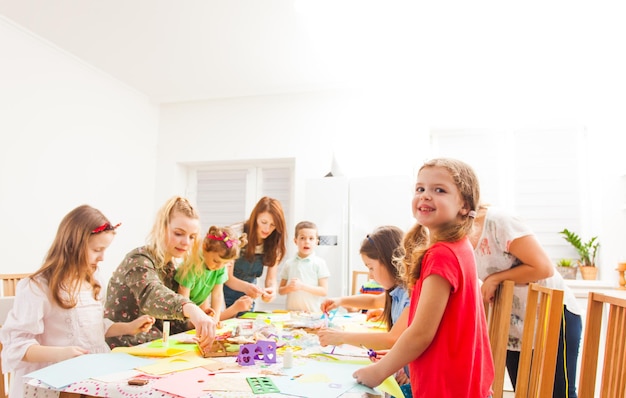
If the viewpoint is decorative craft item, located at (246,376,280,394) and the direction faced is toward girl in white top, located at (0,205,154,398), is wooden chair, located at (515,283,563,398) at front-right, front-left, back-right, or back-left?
back-right

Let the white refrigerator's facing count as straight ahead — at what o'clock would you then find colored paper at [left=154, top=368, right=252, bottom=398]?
The colored paper is roughly at 12 o'clock from the white refrigerator.

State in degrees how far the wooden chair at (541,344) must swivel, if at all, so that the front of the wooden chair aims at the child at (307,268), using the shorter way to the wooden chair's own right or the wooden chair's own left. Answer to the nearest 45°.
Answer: approximately 90° to the wooden chair's own right

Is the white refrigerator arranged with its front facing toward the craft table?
yes

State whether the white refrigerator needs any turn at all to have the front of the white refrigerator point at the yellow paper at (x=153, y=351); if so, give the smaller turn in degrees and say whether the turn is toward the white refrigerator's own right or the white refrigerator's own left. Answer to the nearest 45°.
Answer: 0° — it already faces it

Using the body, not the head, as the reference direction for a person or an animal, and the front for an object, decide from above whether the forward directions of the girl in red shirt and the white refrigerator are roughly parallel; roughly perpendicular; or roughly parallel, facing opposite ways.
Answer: roughly perpendicular

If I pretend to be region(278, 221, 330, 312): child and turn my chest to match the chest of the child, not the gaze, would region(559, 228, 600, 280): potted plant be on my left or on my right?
on my left

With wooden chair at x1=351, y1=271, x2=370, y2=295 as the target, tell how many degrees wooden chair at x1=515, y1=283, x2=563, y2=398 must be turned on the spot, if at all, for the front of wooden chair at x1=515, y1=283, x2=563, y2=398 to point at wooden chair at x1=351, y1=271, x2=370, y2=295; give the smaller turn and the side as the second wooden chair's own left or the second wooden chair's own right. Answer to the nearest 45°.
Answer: approximately 90° to the second wooden chair's own right

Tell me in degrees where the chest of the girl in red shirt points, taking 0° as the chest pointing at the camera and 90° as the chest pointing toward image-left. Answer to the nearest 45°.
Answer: approximately 90°

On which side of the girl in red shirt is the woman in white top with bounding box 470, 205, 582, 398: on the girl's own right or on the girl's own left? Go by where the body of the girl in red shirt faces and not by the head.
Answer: on the girl's own right
